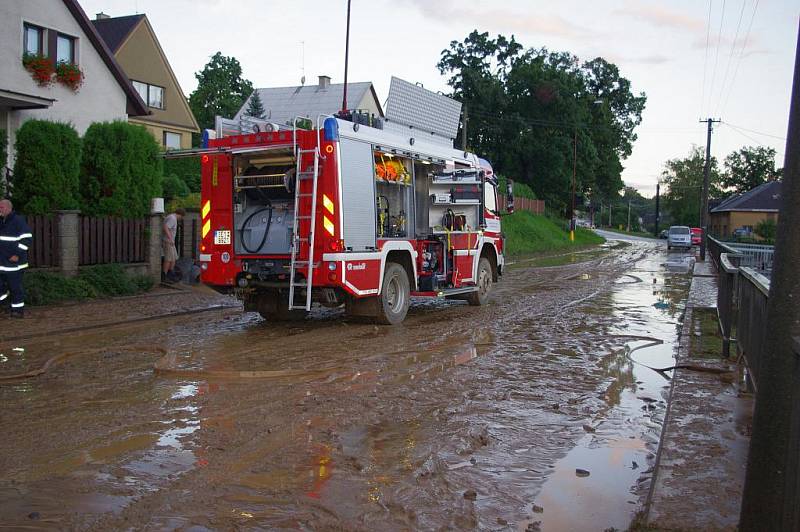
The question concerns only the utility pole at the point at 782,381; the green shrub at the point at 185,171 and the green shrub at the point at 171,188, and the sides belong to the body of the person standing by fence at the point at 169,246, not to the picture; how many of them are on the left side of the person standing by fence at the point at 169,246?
2

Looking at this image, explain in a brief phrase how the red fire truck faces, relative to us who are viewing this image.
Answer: facing away from the viewer and to the right of the viewer

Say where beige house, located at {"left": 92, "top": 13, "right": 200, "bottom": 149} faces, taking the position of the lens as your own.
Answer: facing the viewer and to the right of the viewer

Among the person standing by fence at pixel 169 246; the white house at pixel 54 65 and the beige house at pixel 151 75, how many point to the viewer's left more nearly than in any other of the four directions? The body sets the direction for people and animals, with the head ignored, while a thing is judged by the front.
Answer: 0

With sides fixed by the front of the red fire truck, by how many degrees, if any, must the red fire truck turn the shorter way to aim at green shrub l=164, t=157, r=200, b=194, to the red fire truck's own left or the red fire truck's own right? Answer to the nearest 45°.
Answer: approximately 45° to the red fire truck's own left

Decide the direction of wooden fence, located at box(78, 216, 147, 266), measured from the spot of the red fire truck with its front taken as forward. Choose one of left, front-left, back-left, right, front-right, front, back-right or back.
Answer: left

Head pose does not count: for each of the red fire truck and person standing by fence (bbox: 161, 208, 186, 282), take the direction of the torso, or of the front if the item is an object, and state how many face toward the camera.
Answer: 0

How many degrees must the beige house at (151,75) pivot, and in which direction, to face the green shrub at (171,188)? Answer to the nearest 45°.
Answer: approximately 45° to its right

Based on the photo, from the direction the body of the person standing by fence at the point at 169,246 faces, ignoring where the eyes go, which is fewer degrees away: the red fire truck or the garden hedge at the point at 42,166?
the red fire truck

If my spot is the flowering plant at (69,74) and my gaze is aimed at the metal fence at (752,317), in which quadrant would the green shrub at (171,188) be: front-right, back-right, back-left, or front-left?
back-left

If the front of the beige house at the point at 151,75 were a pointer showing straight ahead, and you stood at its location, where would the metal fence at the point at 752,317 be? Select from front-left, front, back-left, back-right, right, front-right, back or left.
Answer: front-right

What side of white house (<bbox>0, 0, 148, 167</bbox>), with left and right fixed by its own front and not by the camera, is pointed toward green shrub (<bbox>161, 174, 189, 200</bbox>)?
left
